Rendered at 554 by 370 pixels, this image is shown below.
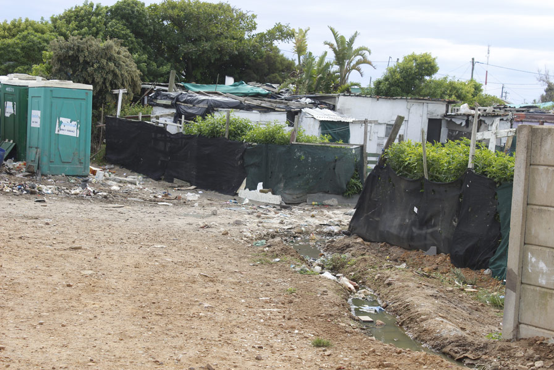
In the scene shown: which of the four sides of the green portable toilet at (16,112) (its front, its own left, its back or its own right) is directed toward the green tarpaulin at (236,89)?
back

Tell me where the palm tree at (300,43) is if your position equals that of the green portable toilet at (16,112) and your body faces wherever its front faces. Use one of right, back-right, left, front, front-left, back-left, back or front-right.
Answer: back

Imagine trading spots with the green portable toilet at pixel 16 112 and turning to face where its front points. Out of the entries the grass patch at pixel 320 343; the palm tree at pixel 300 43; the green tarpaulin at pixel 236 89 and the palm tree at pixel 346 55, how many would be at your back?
3

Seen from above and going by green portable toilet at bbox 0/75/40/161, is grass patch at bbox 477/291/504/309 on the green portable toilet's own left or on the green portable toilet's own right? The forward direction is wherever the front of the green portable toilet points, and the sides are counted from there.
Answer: on the green portable toilet's own left

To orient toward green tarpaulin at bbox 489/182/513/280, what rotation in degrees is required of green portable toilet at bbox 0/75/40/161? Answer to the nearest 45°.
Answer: approximately 90° to its left

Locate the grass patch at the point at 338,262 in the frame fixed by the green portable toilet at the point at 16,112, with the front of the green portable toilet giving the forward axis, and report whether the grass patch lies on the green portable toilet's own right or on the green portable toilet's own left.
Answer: on the green portable toilet's own left

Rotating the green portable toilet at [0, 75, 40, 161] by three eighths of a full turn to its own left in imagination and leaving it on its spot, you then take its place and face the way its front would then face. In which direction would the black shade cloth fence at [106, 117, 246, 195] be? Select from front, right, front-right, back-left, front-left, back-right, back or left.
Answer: right

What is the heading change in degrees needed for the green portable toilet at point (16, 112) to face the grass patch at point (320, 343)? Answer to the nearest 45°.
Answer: approximately 45° to its left

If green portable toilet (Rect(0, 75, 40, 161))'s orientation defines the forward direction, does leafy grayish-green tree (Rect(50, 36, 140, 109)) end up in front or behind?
behind

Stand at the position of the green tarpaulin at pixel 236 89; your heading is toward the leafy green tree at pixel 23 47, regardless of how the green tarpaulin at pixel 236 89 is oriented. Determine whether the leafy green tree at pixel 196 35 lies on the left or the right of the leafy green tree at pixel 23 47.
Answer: right

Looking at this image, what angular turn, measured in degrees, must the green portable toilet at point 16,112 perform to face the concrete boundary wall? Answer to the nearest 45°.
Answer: approximately 45° to its left

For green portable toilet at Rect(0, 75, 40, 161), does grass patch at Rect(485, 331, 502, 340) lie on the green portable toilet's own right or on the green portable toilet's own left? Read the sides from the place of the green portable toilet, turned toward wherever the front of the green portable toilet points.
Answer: on the green portable toilet's own left

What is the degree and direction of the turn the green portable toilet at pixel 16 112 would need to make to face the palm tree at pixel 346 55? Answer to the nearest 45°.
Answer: approximately 180°

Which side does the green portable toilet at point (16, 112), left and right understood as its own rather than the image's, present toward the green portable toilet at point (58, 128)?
left
